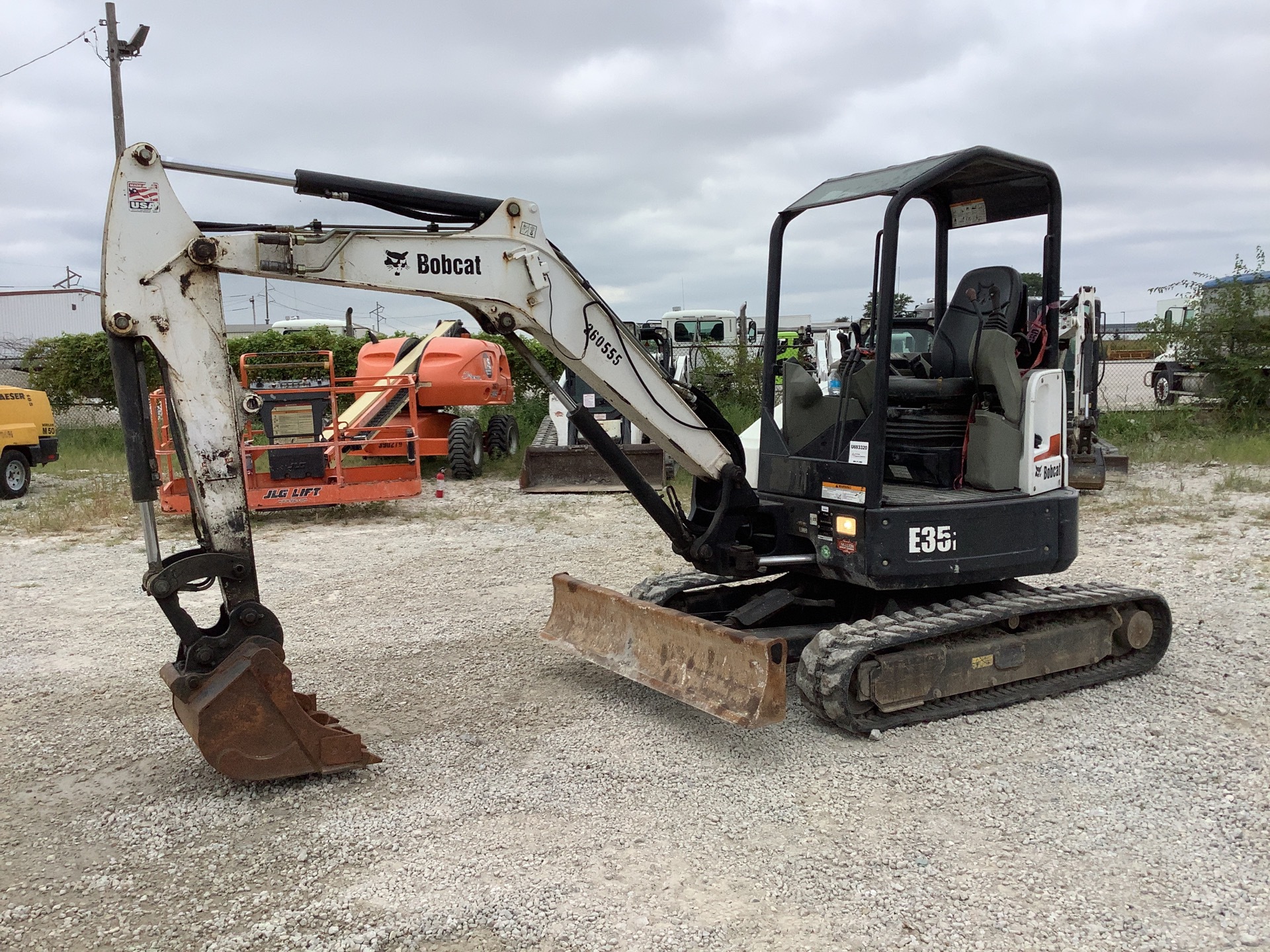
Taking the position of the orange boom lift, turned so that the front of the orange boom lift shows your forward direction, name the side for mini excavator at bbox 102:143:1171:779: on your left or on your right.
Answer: on your left

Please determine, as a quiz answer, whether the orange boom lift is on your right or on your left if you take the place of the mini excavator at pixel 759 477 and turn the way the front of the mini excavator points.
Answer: on your right

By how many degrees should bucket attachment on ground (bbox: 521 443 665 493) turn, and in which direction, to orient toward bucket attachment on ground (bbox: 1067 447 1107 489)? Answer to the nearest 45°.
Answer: approximately 90° to its left

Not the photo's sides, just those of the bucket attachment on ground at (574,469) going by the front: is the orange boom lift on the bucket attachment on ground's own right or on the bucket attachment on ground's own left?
on the bucket attachment on ground's own right

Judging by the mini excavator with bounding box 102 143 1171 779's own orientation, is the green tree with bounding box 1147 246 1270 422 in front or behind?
behind

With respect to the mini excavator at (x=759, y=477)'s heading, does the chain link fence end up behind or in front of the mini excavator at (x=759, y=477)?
behind

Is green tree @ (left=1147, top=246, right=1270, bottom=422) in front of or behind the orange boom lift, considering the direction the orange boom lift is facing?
behind

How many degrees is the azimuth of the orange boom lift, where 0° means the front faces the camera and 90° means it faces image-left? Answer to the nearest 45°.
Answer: approximately 45°

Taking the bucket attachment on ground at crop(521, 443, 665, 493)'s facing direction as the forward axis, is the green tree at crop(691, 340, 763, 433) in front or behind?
behind
